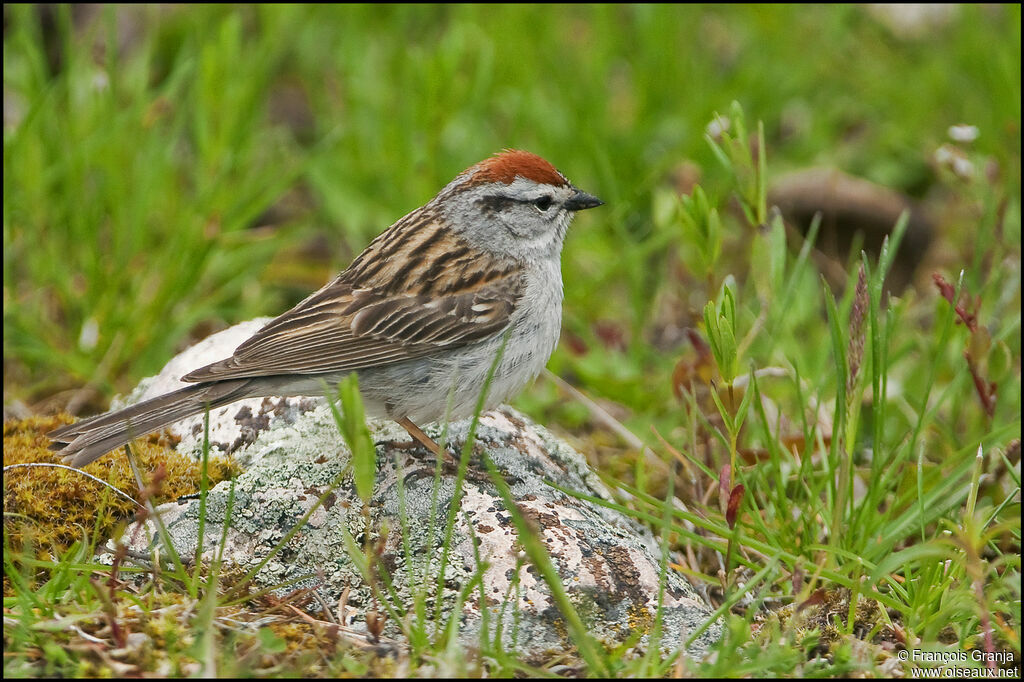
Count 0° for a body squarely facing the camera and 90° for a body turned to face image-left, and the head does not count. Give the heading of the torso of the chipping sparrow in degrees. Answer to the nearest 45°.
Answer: approximately 270°
